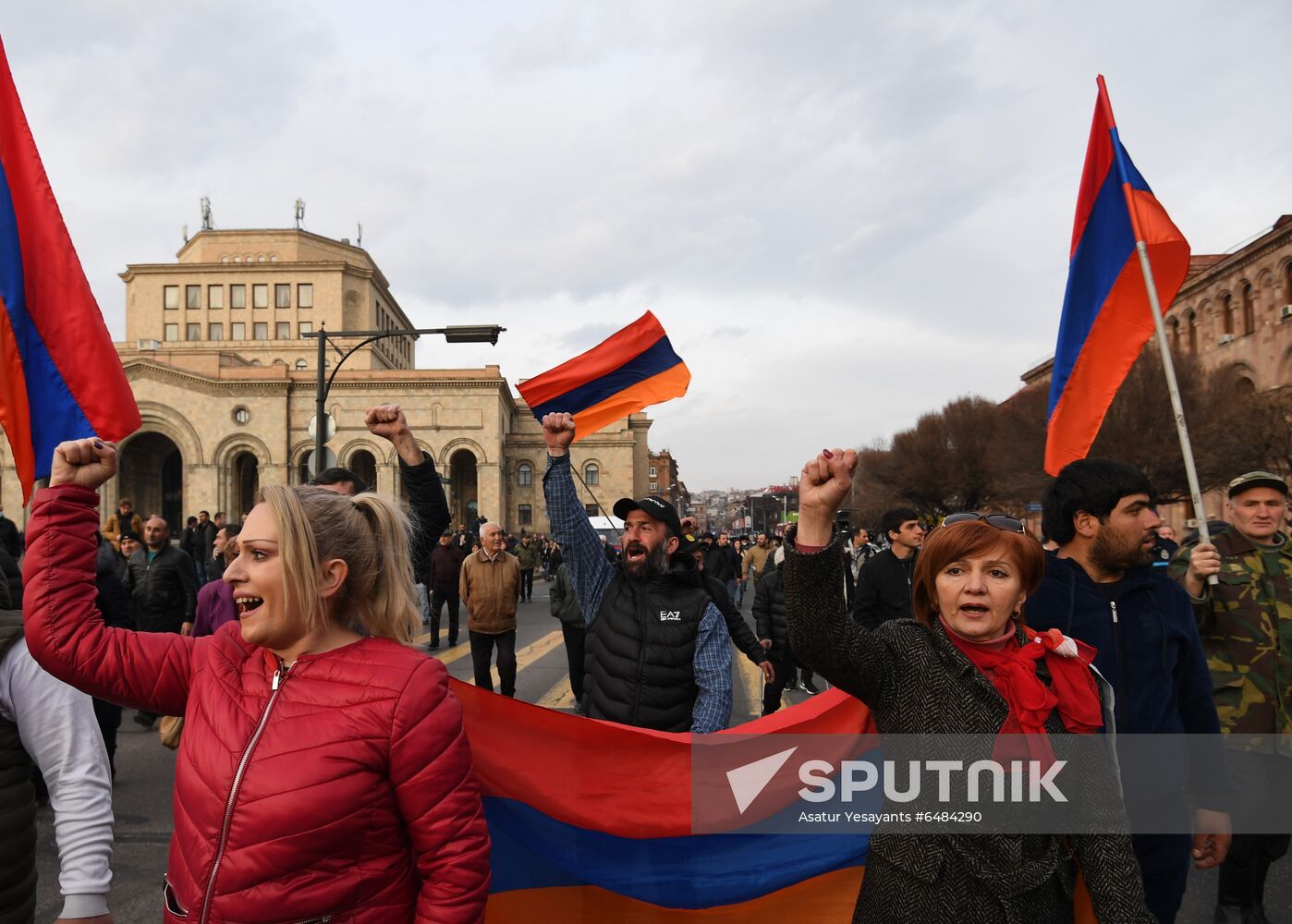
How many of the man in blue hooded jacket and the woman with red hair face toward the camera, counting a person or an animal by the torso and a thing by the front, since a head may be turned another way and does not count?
2

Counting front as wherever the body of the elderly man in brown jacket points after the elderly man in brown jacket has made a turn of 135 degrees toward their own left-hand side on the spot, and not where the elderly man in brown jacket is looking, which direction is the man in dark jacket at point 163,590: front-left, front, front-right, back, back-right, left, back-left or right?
back-left

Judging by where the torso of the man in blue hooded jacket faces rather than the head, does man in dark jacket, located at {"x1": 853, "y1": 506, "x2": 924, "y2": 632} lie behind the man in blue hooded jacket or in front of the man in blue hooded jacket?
behind

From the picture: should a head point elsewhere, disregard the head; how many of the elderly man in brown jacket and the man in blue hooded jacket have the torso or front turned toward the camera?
2

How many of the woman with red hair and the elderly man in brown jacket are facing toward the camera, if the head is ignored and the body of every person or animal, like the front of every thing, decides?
2

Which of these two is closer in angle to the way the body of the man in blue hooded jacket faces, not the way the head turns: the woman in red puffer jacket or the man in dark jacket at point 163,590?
the woman in red puffer jacket

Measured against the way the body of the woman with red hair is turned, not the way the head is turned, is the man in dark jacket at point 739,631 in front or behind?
behind

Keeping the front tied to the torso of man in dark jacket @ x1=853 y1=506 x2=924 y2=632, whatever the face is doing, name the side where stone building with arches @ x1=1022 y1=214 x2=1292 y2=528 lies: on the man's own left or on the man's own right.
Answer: on the man's own left

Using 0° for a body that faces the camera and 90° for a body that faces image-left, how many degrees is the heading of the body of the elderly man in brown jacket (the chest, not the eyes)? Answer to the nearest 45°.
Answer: approximately 0°

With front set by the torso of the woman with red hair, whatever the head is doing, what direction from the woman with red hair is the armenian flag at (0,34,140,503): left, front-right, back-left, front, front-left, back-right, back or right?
right

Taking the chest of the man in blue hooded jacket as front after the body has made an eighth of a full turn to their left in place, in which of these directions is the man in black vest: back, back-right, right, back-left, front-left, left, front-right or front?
back-right

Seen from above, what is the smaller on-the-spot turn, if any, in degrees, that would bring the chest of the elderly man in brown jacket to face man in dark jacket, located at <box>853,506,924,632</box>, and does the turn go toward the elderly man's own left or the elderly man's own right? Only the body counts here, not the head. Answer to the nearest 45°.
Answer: approximately 45° to the elderly man's own left
